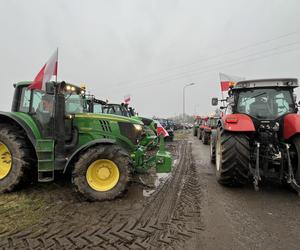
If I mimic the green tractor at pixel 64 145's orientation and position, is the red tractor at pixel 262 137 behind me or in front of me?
in front

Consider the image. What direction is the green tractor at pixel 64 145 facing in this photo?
to the viewer's right
